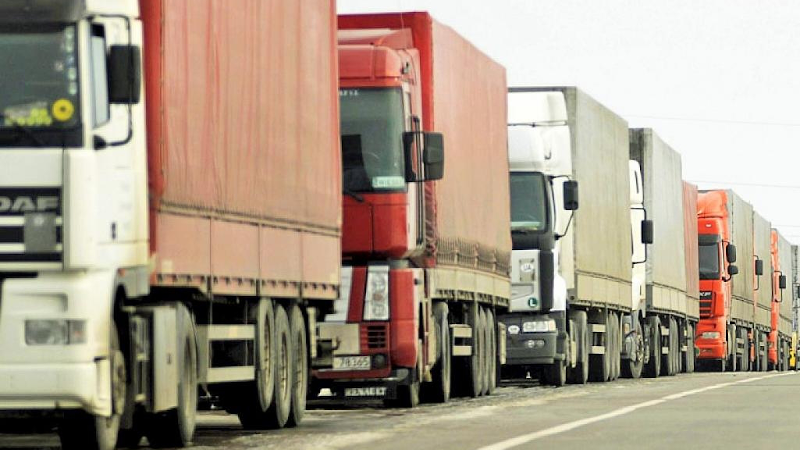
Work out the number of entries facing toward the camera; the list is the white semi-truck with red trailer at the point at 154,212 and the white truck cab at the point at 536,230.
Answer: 2

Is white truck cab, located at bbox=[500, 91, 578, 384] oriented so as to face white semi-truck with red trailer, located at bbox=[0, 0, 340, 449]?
yes

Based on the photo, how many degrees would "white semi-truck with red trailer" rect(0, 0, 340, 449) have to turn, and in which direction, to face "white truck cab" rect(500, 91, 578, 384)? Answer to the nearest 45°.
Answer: approximately 180°

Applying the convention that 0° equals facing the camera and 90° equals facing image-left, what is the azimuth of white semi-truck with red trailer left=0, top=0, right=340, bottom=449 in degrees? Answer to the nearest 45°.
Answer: approximately 0°

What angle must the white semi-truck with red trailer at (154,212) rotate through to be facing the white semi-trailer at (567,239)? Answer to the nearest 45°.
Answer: approximately 180°

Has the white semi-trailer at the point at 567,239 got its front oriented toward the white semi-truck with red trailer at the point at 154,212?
yes

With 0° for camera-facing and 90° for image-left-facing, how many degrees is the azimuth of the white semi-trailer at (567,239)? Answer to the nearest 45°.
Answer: approximately 0°
